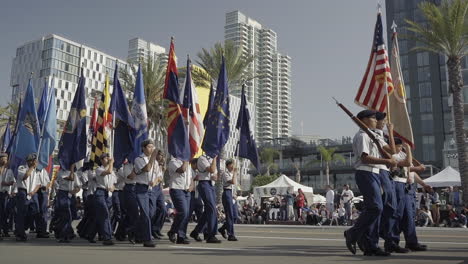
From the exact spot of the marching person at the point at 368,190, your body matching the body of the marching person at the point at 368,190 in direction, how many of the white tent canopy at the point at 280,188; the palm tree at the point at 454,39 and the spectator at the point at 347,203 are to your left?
3

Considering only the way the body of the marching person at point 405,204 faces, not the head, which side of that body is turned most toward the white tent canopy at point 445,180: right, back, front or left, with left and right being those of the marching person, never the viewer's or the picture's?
left

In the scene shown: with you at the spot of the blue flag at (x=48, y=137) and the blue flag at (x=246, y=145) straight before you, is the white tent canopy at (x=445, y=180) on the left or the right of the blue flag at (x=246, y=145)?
left

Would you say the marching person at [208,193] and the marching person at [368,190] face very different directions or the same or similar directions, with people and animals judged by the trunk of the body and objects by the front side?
same or similar directions
